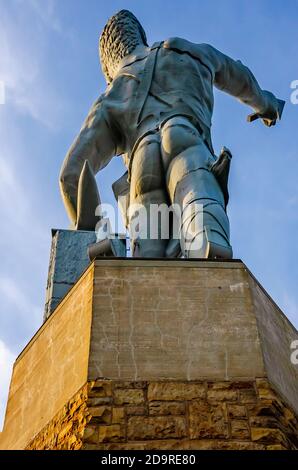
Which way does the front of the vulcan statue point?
away from the camera
